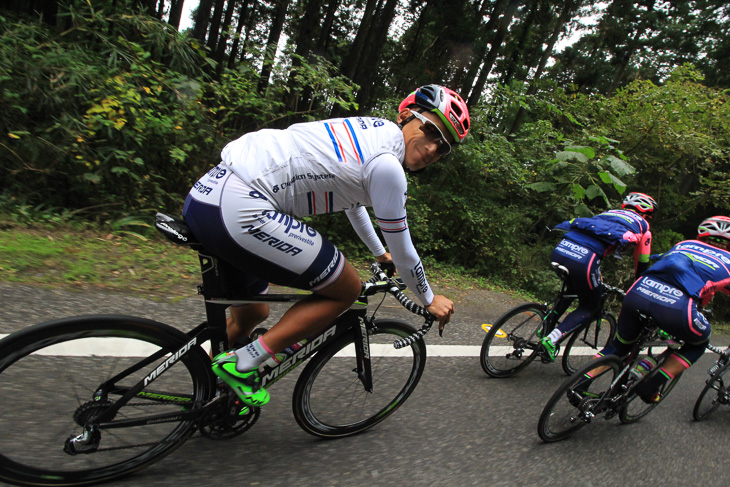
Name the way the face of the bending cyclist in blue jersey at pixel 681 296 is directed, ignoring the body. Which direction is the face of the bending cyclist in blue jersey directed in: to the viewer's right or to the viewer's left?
to the viewer's right

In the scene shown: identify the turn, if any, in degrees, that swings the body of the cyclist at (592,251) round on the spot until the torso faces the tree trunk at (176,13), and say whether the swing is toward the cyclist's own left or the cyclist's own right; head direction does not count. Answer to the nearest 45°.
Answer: approximately 135° to the cyclist's own left

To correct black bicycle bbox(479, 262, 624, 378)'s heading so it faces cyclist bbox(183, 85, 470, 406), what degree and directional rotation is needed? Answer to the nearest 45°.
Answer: approximately 135° to its right

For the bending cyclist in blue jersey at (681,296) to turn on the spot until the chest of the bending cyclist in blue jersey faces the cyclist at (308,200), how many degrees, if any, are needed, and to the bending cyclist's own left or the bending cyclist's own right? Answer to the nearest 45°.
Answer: approximately 180°

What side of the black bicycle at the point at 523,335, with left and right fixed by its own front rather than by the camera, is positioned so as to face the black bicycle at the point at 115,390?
back

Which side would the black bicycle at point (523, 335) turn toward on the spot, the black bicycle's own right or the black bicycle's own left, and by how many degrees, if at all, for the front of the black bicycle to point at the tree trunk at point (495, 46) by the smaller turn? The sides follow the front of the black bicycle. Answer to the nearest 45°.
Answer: approximately 90° to the black bicycle's own left

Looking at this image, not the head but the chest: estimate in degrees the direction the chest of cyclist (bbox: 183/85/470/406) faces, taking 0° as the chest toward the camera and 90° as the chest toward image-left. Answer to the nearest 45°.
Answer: approximately 270°

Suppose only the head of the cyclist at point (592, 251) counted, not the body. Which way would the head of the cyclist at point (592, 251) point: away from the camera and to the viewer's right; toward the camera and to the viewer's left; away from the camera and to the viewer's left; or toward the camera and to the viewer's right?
away from the camera and to the viewer's right

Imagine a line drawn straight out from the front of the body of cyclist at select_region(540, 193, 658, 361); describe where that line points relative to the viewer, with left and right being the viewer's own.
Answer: facing away from the viewer and to the right of the viewer

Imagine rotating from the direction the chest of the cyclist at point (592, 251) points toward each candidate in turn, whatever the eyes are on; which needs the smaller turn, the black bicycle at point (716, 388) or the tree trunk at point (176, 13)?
the black bicycle

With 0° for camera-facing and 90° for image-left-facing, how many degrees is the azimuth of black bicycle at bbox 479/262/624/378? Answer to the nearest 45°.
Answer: approximately 225°
